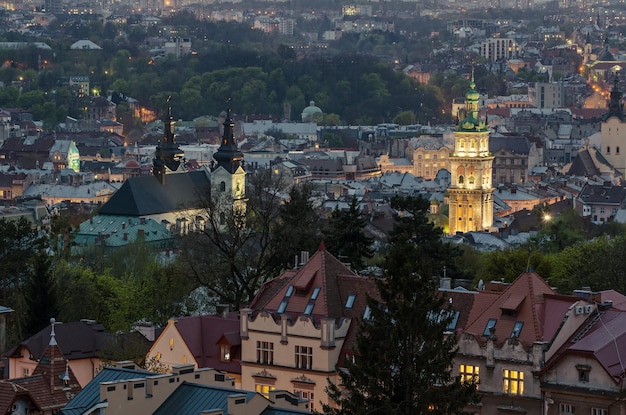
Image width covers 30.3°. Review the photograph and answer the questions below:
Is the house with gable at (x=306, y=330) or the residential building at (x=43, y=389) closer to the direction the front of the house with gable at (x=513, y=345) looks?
the residential building

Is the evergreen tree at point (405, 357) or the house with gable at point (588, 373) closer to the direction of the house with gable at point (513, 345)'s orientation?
the evergreen tree

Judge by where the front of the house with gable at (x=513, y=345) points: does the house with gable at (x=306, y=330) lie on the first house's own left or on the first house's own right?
on the first house's own right

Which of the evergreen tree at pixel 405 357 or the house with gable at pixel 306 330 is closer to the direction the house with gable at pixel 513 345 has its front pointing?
the evergreen tree

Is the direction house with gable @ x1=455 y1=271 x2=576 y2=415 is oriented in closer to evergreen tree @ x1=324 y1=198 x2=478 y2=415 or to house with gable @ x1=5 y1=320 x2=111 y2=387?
the evergreen tree

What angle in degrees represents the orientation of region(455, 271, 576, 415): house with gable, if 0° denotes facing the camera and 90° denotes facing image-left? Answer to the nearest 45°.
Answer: approximately 0°
